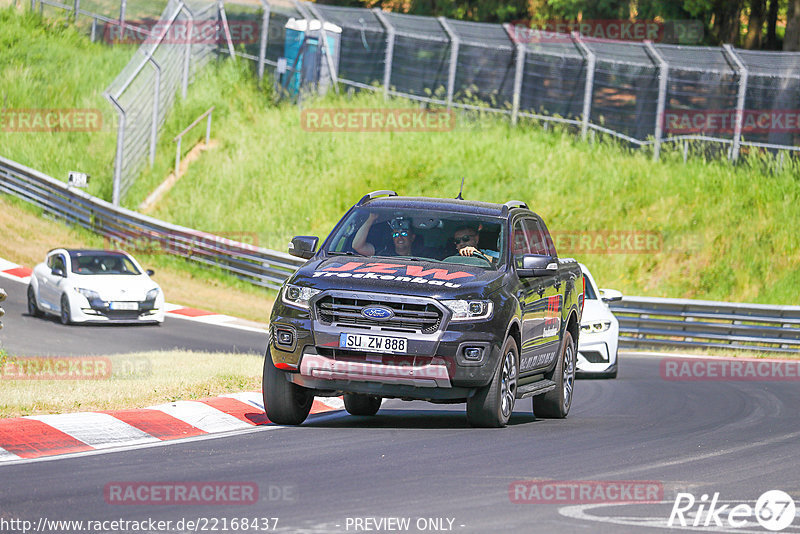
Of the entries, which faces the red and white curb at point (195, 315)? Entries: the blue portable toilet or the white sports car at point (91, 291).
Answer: the blue portable toilet

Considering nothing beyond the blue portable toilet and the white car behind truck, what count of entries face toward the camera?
2

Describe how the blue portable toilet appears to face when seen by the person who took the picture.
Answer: facing the viewer

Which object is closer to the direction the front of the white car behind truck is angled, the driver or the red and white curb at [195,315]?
the driver

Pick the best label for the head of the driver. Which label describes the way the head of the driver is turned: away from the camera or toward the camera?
toward the camera

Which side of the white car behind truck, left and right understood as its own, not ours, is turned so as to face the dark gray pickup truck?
front

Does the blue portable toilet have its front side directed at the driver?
yes

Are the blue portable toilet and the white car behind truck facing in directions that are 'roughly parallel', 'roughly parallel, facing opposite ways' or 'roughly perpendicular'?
roughly parallel

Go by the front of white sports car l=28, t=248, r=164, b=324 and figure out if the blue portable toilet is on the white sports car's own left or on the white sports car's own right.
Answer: on the white sports car's own left

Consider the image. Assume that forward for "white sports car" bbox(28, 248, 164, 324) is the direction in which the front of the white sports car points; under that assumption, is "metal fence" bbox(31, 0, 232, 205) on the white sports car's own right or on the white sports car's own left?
on the white sports car's own left

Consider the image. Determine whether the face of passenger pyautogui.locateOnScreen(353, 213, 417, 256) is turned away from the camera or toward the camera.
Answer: toward the camera

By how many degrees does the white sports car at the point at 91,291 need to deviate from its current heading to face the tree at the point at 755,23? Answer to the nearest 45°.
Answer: approximately 90° to its left

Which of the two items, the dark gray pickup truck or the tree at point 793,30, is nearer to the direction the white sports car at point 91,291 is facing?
the dark gray pickup truck

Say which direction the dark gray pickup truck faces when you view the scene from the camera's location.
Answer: facing the viewer and to the left of the viewer

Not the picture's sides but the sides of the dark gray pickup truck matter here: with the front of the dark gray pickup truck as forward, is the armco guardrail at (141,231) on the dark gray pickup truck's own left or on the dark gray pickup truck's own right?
on the dark gray pickup truck's own right

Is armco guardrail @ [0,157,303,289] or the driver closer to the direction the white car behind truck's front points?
the driver

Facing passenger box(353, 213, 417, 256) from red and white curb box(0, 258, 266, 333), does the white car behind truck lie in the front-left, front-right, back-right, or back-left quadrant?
front-left

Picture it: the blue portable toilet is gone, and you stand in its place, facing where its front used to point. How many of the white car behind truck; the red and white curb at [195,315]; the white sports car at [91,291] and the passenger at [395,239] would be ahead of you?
4
